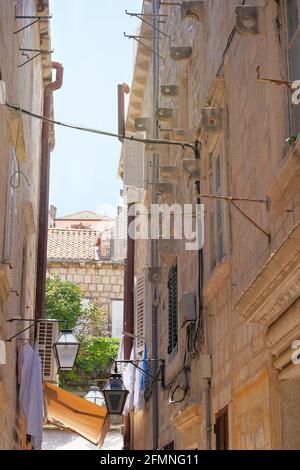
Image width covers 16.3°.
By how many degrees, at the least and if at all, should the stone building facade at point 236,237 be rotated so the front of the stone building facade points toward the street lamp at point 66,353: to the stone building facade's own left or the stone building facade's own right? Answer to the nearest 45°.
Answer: approximately 45° to the stone building facade's own right

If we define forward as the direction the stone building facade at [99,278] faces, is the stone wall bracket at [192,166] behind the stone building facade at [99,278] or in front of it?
in front

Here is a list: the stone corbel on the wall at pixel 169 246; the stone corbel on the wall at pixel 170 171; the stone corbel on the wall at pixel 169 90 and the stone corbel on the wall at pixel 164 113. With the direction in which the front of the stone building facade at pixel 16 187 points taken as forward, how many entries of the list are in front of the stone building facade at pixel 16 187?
4

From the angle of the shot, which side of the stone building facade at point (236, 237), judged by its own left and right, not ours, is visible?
left

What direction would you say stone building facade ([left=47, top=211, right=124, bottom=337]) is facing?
toward the camera

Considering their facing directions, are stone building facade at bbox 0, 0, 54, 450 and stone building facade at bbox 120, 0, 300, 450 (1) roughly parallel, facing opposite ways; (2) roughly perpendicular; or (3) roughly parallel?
roughly parallel, facing opposite ways

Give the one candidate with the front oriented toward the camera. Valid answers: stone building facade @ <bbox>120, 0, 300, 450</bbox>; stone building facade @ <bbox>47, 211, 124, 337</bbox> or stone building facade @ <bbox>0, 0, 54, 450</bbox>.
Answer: stone building facade @ <bbox>47, 211, 124, 337</bbox>

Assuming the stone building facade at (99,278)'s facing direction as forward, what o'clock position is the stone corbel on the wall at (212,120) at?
The stone corbel on the wall is roughly at 12 o'clock from the stone building facade.

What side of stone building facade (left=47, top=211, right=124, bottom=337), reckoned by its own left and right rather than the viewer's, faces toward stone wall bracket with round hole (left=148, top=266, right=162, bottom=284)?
front

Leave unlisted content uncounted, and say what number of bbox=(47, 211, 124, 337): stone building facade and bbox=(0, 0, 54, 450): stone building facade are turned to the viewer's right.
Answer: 1

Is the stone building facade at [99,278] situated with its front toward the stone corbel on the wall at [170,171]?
yes

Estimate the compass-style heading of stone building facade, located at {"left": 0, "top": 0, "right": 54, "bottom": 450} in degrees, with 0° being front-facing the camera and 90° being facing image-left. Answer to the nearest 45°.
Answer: approximately 270°

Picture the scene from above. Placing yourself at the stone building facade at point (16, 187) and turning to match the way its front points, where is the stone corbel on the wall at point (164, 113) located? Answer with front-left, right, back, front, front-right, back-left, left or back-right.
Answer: front

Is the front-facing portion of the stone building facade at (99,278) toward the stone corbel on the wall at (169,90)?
yes

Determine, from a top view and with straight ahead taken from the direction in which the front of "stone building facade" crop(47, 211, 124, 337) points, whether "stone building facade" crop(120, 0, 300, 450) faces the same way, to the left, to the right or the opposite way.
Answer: to the right
